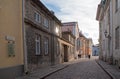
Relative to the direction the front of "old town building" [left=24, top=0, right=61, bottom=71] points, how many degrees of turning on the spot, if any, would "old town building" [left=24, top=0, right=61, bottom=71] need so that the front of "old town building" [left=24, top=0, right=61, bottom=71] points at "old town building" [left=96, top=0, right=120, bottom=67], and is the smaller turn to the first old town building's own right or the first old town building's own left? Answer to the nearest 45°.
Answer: approximately 45° to the first old town building's own left

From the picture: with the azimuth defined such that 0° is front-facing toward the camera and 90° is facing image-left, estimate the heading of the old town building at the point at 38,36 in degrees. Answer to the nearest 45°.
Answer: approximately 315°
